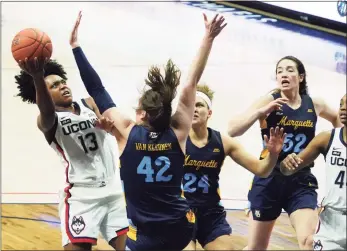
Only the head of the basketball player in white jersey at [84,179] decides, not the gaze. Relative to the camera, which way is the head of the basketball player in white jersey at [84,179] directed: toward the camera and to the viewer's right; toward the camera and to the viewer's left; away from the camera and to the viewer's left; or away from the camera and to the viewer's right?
toward the camera and to the viewer's right

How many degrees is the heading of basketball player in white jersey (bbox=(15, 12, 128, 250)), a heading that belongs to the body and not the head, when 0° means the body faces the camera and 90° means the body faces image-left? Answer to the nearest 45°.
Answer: approximately 315°

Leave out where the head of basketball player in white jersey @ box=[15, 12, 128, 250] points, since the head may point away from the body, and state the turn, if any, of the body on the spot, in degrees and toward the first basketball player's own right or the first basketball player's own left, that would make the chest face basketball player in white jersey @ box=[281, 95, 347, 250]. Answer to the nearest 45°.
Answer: approximately 45° to the first basketball player's own left
